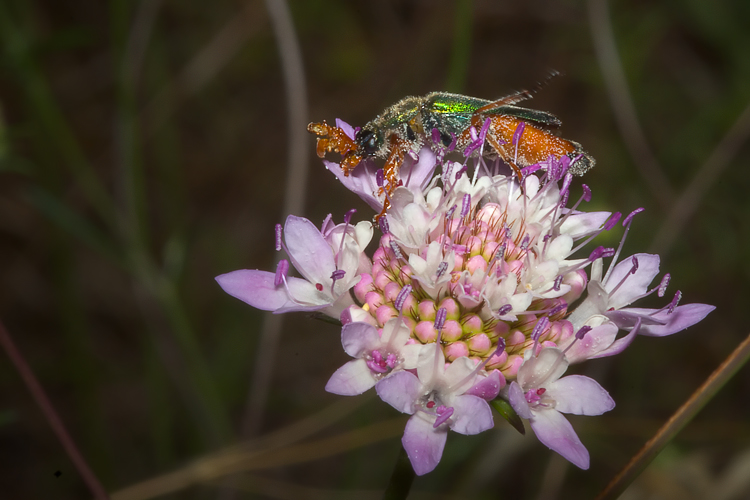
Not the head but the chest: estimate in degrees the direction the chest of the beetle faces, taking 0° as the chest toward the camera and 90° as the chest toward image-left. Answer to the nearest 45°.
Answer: approximately 90°
